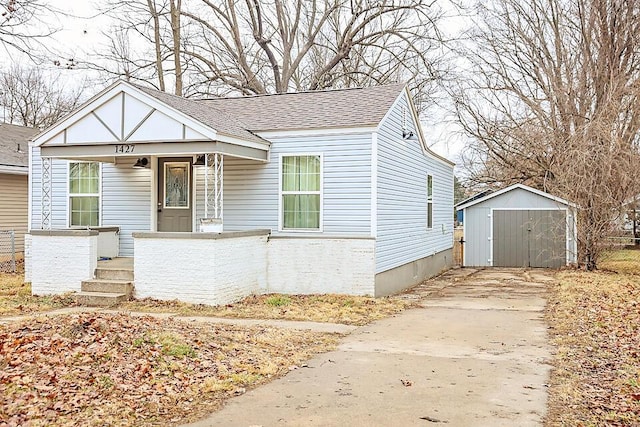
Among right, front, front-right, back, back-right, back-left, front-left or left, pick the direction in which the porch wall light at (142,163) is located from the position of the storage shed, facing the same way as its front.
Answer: front-right

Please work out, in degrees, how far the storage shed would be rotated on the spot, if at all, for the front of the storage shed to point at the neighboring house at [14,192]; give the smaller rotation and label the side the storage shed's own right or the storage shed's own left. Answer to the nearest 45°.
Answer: approximately 90° to the storage shed's own right

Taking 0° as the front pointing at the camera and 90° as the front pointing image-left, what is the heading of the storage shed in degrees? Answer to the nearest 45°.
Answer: approximately 0°

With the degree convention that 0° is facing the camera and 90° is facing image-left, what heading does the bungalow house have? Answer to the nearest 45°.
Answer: approximately 45°

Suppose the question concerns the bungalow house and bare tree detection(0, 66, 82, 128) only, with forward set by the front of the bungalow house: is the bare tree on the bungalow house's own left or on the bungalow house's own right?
on the bungalow house's own right

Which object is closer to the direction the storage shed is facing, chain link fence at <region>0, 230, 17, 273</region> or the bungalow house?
the bungalow house

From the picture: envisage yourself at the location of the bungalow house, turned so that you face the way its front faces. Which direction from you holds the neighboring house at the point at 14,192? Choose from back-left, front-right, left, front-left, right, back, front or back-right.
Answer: right

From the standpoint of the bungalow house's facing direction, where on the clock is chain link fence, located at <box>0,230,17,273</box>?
The chain link fence is roughly at 3 o'clock from the bungalow house.

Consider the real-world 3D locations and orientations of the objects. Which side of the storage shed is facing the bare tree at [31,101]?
right
